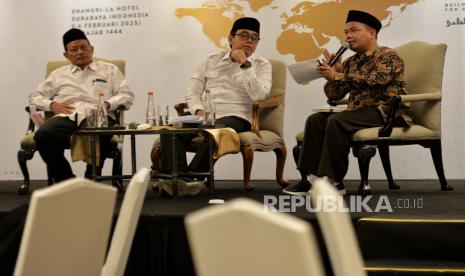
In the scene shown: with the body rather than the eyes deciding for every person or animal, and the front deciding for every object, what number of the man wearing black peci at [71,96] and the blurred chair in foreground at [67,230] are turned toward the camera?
1

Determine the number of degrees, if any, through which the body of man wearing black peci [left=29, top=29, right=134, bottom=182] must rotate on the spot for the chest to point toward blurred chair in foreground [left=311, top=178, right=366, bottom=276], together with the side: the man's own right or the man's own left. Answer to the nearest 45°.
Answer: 0° — they already face it

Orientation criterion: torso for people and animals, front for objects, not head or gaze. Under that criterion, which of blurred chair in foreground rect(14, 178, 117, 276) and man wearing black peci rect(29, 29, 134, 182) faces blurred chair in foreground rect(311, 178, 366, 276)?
the man wearing black peci

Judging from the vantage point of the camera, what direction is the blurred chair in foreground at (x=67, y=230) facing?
facing away from the viewer and to the left of the viewer

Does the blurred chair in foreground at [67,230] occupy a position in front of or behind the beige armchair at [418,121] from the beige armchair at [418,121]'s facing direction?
in front

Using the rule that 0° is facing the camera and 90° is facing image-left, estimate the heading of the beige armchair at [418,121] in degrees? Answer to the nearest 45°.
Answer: approximately 45°

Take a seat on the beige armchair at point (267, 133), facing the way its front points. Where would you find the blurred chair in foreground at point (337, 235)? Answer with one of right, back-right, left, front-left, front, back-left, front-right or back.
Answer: front-left

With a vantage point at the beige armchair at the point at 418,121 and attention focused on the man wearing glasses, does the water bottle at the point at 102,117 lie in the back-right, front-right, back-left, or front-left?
front-left

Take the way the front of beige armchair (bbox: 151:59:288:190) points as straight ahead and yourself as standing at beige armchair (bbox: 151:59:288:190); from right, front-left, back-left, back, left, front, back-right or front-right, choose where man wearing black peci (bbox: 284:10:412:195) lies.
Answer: left

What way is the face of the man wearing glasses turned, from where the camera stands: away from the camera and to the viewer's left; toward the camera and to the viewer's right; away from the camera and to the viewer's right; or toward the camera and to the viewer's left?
toward the camera and to the viewer's right

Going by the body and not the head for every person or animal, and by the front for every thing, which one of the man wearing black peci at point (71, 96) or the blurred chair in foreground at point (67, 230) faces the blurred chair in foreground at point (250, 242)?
the man wearing black peci

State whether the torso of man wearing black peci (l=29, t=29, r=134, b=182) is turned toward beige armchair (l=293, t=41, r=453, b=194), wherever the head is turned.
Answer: no

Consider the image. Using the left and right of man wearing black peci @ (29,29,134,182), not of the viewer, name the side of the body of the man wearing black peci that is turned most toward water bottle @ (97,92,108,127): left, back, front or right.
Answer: front

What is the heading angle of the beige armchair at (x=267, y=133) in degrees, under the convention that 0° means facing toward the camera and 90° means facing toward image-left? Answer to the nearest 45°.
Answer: approximately 45°

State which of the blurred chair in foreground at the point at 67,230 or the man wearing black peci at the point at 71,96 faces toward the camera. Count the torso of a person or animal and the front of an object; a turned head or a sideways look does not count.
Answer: the man wearing black peci

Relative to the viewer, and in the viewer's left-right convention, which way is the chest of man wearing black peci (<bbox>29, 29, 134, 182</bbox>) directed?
facing the viewer

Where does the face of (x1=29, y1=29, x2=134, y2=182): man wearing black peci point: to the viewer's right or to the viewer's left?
to the viewer's right

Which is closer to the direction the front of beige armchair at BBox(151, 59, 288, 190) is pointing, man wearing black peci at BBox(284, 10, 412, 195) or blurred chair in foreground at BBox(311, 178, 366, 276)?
the blurred chair in foreground
